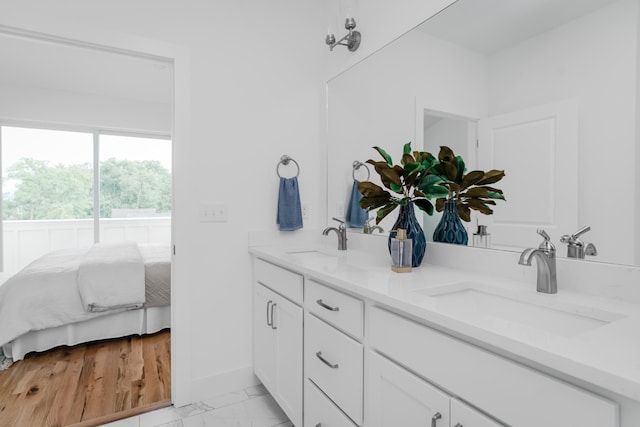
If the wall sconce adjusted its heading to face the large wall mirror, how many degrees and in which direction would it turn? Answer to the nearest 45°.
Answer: approximately 90° to its left

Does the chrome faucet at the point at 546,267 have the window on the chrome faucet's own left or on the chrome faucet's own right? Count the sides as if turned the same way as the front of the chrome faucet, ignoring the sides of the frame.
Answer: on the chrome faucet's own right

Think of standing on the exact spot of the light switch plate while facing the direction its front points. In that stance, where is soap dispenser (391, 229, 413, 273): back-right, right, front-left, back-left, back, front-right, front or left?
front-left

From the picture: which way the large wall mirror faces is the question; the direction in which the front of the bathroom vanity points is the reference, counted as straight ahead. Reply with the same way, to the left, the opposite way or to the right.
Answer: the same way

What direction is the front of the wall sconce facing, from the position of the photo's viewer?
facing the viewer and to the left of the viewer

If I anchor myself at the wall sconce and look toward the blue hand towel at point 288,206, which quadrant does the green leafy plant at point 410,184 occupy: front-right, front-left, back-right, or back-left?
back-left

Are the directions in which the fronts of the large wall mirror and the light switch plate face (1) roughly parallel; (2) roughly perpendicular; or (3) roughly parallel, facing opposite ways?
roughly perpendicular

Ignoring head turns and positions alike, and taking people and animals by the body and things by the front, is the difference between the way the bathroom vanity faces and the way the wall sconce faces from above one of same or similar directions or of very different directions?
same or similar directions

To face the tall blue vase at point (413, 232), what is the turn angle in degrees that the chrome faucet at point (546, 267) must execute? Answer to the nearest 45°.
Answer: approximately 45° to its right

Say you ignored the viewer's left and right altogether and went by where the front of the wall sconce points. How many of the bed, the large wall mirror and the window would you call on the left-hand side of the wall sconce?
1

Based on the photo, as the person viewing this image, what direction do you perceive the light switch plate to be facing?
facing the viewer

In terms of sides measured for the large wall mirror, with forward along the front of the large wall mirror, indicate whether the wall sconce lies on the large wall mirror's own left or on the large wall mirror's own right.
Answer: on the large wall mirror's own right
